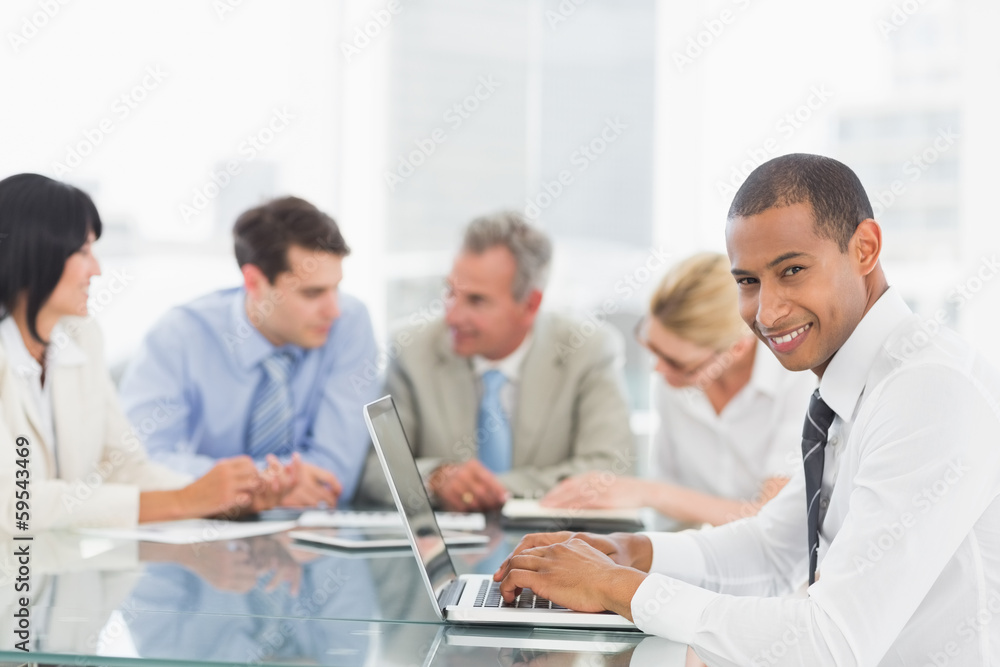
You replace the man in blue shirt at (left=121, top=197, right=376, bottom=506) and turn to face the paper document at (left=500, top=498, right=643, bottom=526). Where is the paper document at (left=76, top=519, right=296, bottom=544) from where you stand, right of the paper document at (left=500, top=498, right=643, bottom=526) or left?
right

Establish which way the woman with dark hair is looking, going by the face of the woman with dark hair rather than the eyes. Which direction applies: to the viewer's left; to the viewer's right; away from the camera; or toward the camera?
to the viewer's right

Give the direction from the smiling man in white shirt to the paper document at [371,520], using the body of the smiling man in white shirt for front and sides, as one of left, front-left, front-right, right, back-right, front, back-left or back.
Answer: front-right

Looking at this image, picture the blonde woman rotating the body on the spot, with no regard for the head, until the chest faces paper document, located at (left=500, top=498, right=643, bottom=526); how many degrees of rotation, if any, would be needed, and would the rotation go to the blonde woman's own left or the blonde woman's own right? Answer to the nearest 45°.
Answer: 0° — they already face it

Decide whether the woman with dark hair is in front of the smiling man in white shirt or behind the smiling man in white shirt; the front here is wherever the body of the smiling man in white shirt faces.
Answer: in front

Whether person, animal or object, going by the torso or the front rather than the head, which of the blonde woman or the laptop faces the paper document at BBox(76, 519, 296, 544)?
the blonde woman

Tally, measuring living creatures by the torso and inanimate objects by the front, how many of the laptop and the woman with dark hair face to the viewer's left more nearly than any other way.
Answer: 0

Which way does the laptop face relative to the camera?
to the viewer's right

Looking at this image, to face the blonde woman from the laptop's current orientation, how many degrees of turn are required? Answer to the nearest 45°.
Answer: approximately 45° to its left

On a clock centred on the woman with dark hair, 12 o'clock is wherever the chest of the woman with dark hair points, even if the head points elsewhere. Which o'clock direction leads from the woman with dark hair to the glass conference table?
The glass conference table is roughly at 1 o'clock from the woman with dark hair.

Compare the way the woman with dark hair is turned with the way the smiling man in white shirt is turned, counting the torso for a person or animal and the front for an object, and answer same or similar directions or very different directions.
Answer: very different directions

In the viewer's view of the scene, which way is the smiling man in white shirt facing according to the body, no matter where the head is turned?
to the viewer's left

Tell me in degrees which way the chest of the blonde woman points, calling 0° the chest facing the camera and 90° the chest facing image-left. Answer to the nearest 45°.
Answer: approximately 45°

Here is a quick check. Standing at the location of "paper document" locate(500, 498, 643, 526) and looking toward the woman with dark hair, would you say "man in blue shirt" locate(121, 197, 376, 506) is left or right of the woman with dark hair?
right
